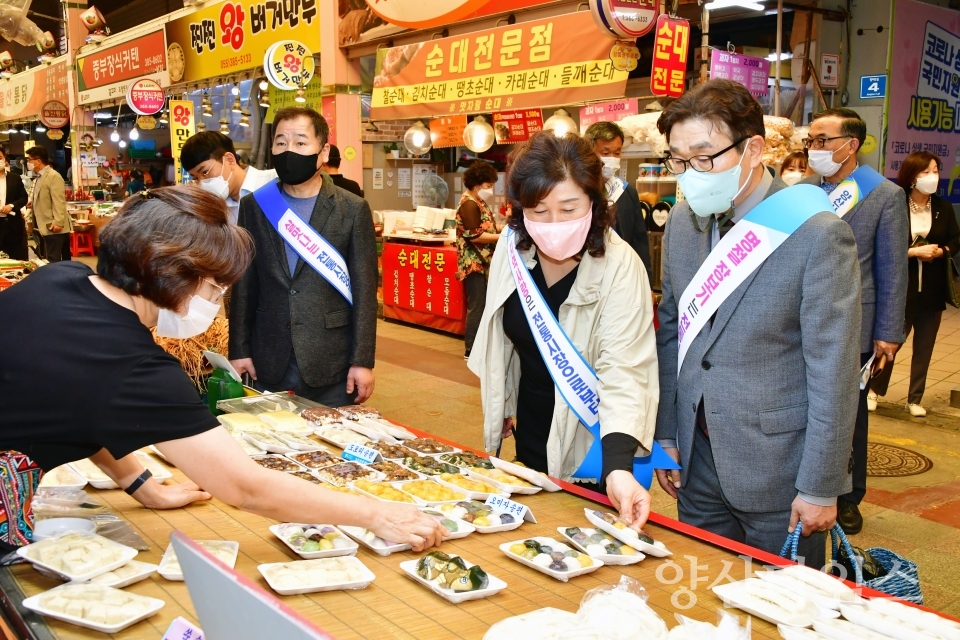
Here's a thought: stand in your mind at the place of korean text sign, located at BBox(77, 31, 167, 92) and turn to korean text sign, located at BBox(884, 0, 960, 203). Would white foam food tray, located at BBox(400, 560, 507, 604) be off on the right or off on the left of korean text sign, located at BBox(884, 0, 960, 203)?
right

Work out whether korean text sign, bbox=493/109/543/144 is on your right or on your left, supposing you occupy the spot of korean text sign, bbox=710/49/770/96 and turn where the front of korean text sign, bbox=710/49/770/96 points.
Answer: on your right

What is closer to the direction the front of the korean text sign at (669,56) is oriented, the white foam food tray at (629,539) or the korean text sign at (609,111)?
the white foam food tray

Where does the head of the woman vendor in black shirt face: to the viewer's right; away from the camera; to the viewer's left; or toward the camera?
to the viewer's right

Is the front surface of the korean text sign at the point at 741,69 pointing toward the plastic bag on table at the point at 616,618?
yes

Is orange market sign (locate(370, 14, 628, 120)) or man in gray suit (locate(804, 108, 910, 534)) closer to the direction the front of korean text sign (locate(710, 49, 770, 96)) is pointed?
the man in gray suit

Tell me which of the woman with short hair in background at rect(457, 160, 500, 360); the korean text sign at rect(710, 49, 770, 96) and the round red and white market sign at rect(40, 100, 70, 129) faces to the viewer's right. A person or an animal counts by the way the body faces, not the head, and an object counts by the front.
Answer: the woman with short hair in background

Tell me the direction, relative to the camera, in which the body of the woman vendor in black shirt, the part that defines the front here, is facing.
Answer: to the viewer's right

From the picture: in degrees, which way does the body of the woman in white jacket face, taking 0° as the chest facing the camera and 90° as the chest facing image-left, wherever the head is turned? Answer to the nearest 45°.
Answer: approximately 0°
